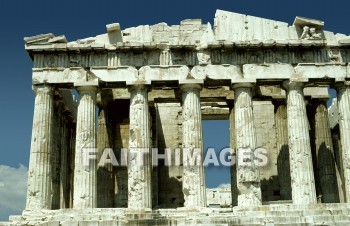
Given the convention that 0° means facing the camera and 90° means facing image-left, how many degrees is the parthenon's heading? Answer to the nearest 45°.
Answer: approximately 0°

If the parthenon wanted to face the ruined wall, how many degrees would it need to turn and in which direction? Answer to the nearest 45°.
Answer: approximately 180°
